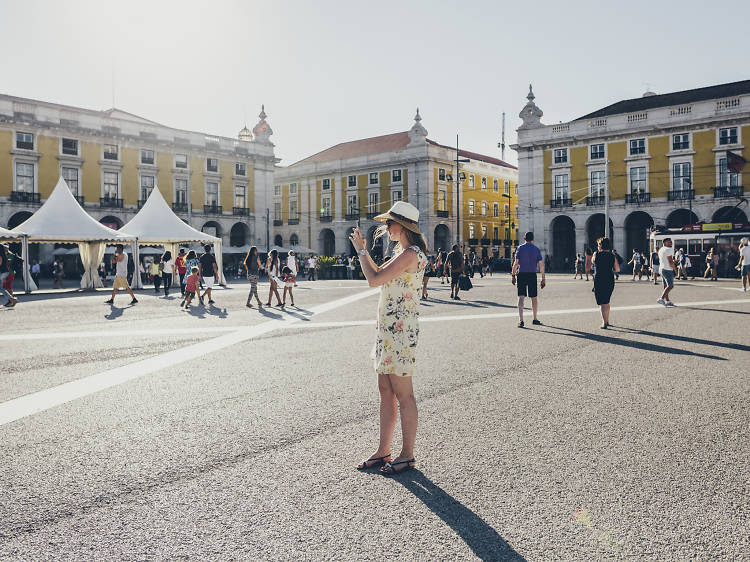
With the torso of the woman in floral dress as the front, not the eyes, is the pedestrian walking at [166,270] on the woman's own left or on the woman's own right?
on the woman's own right

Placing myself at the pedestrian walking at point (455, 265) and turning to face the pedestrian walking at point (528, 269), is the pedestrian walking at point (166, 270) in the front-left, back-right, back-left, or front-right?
back-right

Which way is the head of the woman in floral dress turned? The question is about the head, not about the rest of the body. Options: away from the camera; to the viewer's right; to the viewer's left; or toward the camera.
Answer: to the viewer's left

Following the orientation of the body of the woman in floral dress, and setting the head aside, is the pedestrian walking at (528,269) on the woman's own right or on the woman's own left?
on the woman's own right

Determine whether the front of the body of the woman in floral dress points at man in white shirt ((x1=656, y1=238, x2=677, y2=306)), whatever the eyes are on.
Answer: no

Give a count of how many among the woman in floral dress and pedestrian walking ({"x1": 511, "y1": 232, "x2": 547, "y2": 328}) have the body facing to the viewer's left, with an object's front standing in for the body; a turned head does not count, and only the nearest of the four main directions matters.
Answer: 1

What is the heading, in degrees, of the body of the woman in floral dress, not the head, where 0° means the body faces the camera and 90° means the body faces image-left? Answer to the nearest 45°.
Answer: approximately 90°

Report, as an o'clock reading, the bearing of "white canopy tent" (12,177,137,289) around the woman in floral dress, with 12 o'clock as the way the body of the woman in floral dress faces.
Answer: The white canopy tent is roughly at 2 o'clock from the woman in floral dress.

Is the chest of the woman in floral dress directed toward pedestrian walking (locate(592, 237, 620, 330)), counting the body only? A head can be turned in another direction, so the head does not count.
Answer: no

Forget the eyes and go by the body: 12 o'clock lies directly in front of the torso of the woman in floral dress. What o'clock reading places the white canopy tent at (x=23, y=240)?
The white canopy tent is roughly at 2 o'clock from the woman in floral dress.
